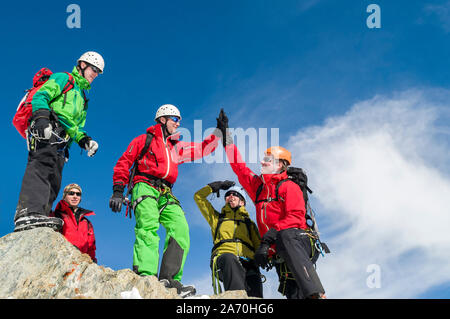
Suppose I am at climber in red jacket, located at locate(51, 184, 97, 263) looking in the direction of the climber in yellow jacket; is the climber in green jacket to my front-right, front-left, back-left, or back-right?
back-right

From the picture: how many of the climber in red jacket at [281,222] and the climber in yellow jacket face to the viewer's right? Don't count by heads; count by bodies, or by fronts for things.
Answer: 0

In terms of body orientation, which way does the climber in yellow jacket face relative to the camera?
toward the camera

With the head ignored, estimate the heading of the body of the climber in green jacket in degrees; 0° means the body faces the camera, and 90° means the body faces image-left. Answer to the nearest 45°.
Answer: approximately 315°

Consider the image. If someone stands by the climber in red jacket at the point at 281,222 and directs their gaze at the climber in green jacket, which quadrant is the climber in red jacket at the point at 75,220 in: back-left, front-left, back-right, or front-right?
front-right

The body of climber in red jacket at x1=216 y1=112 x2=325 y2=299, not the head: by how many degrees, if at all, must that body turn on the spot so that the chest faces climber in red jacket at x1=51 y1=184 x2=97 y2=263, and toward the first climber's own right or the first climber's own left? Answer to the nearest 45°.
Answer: approximately 45° to the first climber's own right

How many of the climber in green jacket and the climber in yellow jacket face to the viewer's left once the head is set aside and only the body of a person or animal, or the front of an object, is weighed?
0
